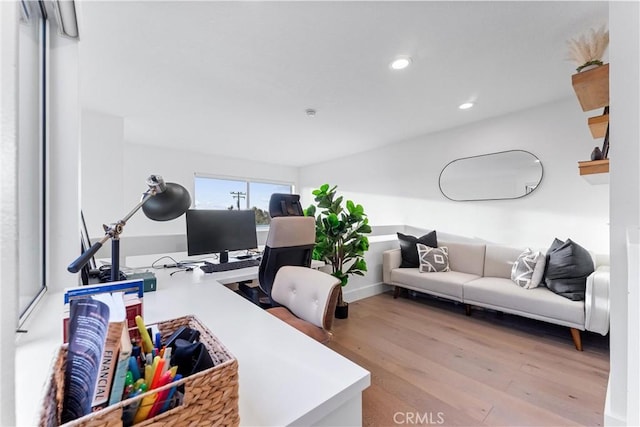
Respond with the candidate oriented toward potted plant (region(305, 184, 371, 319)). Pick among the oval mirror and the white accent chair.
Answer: the oval mirror

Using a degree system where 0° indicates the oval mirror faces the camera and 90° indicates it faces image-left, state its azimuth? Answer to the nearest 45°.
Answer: approximately 45°

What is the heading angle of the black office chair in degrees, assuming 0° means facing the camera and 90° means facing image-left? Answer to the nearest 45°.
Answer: approximately 135°

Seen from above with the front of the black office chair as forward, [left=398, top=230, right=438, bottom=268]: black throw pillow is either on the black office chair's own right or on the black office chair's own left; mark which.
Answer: on the black office chair's own right

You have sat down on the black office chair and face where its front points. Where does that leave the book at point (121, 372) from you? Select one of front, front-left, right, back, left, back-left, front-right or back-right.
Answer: back-left

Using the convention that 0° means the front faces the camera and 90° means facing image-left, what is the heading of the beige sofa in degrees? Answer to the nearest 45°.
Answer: approximately 45°

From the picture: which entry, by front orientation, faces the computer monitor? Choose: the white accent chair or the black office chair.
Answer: the black office chair

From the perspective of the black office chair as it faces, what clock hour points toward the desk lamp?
The desk lamp is roughly at 9 o'clock from the black office chair.
